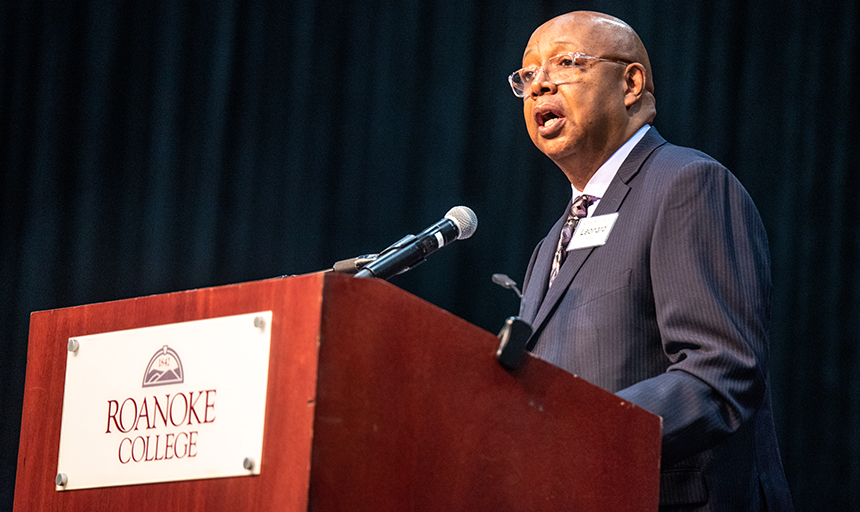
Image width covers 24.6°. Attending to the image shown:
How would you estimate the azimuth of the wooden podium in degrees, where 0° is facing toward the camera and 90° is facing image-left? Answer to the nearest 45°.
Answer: approximately 45°

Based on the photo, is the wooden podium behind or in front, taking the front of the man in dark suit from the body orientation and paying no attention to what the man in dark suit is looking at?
in front

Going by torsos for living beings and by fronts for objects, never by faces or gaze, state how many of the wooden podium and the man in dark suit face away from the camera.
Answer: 0

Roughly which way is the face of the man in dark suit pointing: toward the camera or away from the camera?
toward the camera

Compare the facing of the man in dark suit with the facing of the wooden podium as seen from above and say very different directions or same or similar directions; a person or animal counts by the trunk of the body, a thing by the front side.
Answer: same or similar directions

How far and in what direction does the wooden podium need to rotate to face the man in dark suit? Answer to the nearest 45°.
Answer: approximately 180°
